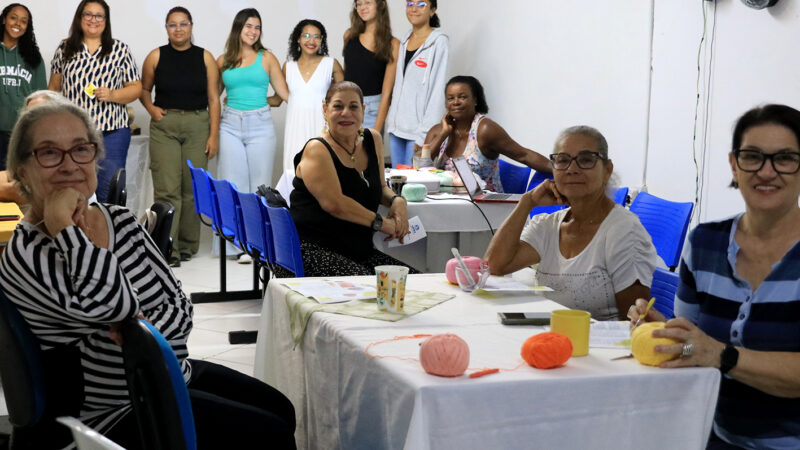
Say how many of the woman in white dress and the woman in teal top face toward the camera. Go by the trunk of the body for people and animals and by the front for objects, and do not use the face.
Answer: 2

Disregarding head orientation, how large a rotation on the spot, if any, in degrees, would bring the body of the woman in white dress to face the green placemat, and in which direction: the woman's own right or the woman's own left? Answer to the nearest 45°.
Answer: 0° — they already face it

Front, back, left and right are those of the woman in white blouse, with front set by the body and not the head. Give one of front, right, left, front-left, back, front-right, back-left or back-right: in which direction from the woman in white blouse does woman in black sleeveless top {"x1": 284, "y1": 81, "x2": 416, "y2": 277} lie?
right

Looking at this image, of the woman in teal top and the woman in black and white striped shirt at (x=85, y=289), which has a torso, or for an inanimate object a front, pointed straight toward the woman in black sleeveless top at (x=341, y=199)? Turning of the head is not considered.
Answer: the woman in teal top

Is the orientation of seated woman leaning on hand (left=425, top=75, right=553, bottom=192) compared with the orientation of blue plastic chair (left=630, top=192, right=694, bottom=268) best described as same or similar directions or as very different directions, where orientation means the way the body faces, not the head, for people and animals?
same or similar directions

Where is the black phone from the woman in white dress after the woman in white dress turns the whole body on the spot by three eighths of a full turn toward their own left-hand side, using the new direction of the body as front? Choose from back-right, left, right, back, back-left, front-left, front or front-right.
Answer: back-right

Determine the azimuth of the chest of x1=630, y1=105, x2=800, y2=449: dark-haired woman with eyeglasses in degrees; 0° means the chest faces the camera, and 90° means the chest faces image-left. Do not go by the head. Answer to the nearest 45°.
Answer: approximately 45°

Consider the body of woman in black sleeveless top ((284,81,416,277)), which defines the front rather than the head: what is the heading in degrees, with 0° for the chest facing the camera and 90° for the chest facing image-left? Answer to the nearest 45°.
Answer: approximately 315°

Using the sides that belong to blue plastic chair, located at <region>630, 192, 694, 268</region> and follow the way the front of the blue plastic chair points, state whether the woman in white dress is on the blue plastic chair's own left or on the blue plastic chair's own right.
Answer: on the blue plastic chair's own right

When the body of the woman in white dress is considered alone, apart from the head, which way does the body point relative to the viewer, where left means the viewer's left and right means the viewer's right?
facing the viewer

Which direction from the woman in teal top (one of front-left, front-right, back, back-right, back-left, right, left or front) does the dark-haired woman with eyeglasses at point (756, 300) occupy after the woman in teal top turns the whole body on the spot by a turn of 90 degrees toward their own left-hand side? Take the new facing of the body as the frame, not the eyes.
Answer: right

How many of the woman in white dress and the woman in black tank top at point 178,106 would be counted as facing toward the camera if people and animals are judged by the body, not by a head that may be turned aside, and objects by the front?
2

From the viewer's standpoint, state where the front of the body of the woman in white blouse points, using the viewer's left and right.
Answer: facing the viewer and to the left of the viewer

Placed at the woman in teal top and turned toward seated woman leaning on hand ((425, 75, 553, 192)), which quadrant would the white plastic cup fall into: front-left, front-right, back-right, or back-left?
front-right

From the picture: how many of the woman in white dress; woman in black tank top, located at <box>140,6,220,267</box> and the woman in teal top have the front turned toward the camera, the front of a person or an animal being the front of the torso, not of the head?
3

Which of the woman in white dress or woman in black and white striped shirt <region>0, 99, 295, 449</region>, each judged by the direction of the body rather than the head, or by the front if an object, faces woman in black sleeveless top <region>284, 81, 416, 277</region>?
the woman in white dress

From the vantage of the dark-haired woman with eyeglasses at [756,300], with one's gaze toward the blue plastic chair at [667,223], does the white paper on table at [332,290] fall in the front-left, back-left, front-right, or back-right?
front-left

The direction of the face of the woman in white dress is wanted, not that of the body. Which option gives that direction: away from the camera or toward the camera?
toward the camera

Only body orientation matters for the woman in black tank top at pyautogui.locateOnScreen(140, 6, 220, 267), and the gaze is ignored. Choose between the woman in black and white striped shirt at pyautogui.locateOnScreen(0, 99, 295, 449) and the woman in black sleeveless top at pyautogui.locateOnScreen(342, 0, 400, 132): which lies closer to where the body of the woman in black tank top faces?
the woman in black and white striped shirt

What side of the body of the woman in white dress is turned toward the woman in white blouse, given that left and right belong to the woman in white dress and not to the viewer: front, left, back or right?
front
